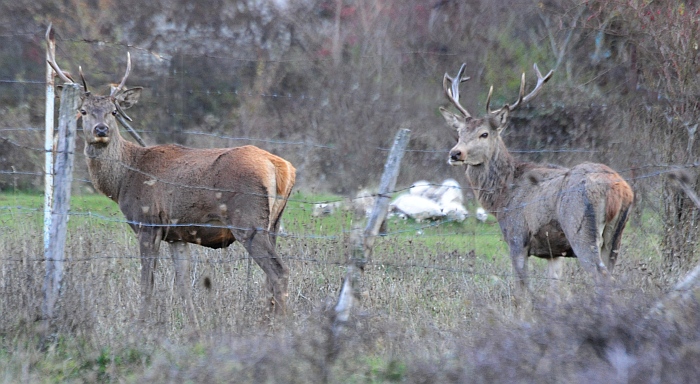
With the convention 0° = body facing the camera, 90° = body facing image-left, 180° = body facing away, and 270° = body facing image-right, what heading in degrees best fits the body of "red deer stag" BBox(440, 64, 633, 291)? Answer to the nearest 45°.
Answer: approximately 135°

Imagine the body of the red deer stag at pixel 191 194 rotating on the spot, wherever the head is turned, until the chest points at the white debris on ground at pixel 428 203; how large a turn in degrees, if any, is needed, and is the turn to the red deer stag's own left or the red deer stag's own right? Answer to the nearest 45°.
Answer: approximately 135° to the red deer stag's own right

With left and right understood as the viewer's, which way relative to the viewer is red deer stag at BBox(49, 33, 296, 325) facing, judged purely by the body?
facing to the left of the viewer

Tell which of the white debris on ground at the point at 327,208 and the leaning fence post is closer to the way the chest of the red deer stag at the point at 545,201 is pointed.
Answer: the white debris on ground

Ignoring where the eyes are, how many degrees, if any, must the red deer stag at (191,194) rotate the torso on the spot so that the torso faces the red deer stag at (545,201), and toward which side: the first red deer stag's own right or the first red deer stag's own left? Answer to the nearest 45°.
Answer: approximately 180°
